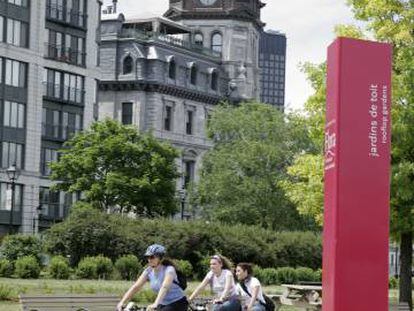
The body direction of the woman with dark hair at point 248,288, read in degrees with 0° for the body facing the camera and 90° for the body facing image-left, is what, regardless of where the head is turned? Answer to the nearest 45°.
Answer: approximately 45°

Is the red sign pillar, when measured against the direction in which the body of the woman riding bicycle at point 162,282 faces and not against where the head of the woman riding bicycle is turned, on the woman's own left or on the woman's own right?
on the woman's own left

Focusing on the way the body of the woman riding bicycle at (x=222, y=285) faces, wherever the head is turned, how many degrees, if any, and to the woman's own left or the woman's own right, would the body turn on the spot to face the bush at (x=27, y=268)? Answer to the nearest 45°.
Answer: approximately 135° to the woman's own right

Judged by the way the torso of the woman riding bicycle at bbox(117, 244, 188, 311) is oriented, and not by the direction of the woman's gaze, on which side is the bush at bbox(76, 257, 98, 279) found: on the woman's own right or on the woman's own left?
on the woman's own right

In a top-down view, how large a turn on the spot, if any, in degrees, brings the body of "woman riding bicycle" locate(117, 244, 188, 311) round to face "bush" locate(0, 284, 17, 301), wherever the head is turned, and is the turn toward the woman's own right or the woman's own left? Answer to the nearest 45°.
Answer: approximately 135° to the woman's own right

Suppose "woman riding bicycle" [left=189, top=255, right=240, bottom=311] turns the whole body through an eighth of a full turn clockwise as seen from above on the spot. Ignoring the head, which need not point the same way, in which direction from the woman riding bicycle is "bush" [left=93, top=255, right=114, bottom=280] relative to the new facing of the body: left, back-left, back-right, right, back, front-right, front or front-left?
right

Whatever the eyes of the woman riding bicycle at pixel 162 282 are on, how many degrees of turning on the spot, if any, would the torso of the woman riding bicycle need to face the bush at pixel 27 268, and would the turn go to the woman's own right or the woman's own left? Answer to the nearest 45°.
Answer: approximately 135° to the woman's own right

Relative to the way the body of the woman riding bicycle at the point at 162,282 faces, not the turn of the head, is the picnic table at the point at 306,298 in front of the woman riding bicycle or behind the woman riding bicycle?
behind

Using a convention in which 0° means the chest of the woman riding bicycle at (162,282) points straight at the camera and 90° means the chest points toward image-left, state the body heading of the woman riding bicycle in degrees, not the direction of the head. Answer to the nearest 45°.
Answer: approximately 45°
